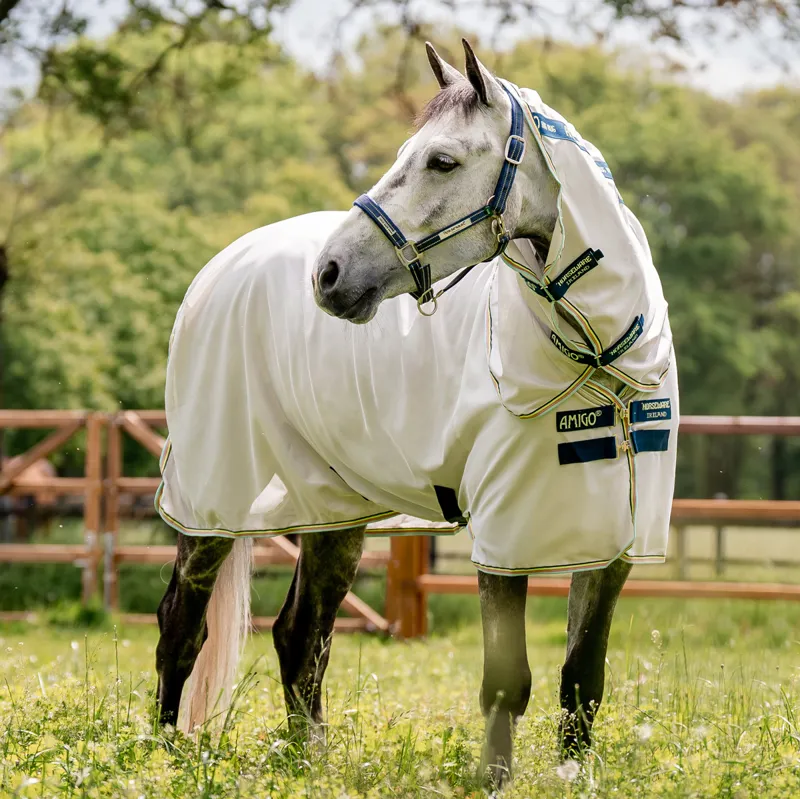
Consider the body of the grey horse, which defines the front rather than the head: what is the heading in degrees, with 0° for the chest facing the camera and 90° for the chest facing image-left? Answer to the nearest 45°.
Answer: approximately 315°

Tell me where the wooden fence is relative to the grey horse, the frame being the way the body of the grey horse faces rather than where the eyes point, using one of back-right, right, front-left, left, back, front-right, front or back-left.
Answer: back-left
